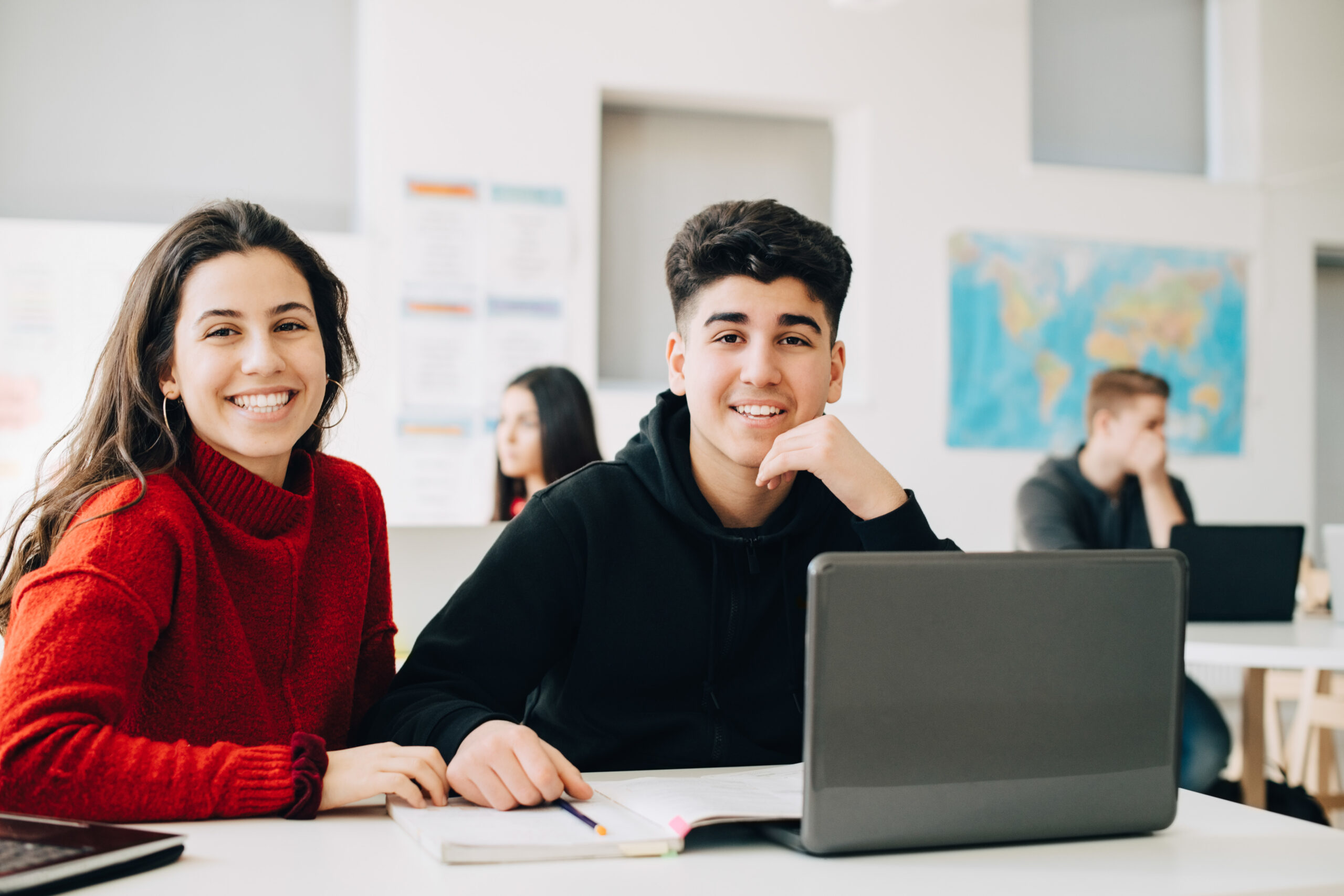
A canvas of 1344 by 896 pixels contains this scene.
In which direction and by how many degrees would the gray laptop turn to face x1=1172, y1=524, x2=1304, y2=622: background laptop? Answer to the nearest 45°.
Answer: approximately 45° to its right

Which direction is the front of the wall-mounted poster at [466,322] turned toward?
toward the camera

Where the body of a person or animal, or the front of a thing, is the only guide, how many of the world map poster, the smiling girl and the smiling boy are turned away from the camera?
0

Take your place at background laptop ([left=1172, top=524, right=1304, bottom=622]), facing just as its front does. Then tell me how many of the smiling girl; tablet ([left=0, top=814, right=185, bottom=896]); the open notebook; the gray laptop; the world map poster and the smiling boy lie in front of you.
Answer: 1

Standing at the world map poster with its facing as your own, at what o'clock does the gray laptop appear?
The gray laptop is roughly at 12 o'clock from the world map poster.

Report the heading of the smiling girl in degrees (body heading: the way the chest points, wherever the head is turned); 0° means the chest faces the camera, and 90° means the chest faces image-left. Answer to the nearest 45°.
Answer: approximately 315°

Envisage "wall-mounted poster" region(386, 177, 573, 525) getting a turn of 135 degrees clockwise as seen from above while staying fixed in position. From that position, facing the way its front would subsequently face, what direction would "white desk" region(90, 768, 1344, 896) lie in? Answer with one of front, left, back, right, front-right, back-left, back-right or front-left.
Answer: back-left

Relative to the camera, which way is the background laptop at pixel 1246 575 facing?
away from the camera

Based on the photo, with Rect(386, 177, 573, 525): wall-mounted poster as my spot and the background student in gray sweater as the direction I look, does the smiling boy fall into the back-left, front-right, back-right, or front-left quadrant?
front-right

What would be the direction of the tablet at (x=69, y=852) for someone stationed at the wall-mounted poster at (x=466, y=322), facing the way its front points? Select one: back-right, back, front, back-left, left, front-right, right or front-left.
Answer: front

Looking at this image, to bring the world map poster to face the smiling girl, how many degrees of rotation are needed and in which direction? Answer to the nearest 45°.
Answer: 0° — it already faces them

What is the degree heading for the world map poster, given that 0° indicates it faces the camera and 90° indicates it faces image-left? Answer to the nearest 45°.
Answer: approximately 0°

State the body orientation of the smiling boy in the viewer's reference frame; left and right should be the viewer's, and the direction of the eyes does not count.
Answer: facing the viewer

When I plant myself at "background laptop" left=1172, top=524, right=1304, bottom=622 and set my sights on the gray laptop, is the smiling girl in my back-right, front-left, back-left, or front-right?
front-right

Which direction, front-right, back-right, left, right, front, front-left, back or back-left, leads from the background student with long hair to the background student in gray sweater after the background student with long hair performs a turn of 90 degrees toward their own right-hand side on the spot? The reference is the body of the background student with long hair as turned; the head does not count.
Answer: back-right

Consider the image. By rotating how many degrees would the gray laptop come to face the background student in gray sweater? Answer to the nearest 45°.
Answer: approximately 45° to its right

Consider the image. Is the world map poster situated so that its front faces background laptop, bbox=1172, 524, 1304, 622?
yes

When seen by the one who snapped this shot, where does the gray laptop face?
facing away from the viewer and to the left of the viewer

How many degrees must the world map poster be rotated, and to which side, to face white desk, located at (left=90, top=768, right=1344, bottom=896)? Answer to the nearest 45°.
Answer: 0° — it already faces it

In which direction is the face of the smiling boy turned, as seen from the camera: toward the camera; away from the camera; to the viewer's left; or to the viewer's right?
toward the camera
